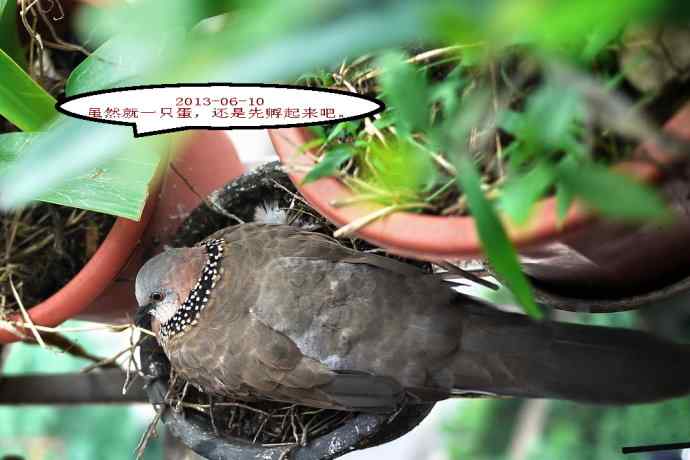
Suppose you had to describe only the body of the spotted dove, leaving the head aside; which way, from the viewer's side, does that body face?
to the viewer's left
